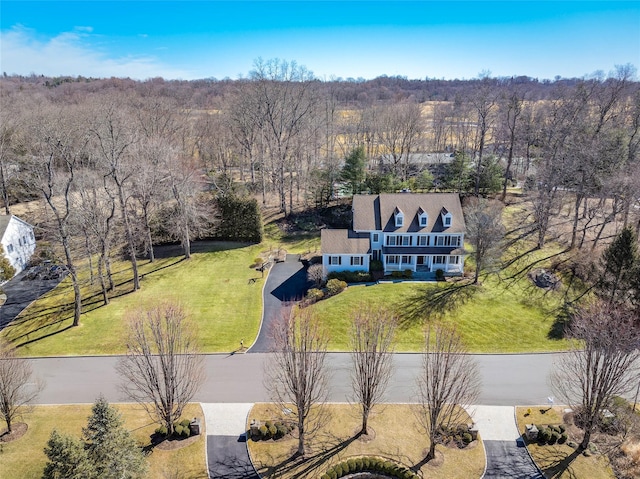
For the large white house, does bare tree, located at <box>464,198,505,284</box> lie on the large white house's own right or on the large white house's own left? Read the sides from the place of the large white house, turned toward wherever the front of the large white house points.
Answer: on the large white house's own left

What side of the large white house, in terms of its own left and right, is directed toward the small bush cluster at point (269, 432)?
front

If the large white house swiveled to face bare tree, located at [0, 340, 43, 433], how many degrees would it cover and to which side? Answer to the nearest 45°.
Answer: approximately 45° to its right

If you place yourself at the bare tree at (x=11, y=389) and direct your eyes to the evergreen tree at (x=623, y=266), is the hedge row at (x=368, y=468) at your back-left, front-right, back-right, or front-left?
front-right

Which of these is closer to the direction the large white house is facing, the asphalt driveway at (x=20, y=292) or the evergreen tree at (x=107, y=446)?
the evergreen tree

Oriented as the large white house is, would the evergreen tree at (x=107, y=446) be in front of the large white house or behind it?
in front

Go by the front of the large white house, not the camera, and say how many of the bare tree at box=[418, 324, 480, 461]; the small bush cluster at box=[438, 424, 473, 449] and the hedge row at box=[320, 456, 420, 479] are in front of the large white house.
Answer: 3

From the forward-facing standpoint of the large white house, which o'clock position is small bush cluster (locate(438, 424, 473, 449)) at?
The small bush cluster is roughly at 12 o'clock from the large white house.

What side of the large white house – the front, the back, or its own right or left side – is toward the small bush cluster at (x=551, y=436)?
front

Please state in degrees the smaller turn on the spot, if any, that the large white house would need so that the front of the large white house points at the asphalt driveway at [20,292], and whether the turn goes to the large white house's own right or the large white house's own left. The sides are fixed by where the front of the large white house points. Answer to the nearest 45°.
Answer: approximately 90° to the large white house's own right

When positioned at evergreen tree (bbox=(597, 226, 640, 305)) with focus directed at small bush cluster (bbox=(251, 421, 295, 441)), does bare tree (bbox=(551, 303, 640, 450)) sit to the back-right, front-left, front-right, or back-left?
front-left

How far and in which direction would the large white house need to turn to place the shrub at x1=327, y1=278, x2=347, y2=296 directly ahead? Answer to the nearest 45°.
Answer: approximately 45° to its right

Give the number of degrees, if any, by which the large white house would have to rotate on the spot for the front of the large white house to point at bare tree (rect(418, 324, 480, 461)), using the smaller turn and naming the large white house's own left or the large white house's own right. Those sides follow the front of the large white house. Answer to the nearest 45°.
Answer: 0° — it already faces it

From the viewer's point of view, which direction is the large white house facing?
toward the camera

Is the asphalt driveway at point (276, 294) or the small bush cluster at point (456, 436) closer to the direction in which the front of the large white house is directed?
the small bush cluster
